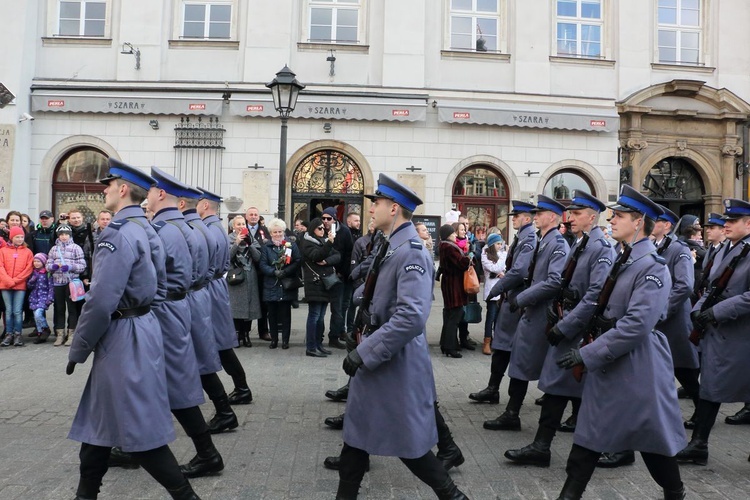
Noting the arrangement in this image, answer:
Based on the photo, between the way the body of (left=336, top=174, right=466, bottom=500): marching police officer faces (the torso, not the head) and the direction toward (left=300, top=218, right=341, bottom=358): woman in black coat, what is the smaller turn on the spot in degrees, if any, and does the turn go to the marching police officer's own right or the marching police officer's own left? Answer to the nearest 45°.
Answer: approximately 90° to the marching police officer's own right

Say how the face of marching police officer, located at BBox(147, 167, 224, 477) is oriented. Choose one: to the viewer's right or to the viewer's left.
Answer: to the viewer's left

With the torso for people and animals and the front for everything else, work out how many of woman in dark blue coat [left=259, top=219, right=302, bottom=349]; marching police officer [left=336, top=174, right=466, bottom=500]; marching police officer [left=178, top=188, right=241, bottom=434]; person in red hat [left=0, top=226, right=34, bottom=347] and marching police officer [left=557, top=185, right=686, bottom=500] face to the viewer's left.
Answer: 3

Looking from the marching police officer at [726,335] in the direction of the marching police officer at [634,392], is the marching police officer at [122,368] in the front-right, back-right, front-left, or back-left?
front-right

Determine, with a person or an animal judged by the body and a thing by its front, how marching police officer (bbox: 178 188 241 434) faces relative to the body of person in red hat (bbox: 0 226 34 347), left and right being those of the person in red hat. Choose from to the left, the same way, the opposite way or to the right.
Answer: to the right

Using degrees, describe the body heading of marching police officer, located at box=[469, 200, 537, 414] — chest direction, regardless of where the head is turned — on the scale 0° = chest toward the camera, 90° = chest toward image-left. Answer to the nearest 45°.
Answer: approximately 90°

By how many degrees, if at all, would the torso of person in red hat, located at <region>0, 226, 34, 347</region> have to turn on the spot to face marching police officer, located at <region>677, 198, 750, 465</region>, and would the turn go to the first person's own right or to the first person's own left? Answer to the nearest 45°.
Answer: approximately 45° to the first person's own left

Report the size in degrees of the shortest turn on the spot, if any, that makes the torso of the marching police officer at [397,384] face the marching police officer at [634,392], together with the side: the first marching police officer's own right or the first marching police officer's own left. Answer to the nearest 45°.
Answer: approximately 180°

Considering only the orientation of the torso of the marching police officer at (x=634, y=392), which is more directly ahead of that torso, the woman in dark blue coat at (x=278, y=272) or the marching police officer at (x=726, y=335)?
the woman in dark blue coat

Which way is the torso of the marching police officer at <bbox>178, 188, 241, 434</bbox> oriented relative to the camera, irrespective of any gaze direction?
to the viewer's left

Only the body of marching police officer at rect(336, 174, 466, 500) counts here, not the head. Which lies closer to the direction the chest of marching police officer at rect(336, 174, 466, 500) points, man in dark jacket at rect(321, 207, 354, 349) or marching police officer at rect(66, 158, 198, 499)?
the marching police officer

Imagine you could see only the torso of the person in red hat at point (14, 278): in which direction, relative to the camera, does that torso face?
toward the camera

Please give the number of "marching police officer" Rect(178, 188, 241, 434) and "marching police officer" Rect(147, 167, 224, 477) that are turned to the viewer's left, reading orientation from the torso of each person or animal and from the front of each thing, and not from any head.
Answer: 2

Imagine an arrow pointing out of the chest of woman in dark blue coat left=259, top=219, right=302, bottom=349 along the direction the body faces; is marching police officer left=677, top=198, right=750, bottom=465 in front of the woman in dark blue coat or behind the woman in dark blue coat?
in front

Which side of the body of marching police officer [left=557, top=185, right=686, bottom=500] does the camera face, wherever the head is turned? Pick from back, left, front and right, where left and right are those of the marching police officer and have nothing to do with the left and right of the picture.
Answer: left

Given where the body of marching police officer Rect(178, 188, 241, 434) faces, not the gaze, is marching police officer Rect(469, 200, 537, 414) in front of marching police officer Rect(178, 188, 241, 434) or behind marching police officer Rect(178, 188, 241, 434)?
behind

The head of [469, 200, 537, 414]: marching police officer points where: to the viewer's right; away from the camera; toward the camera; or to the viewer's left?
to the viewer's left

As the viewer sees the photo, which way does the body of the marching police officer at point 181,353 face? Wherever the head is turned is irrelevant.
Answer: to the viewer's left

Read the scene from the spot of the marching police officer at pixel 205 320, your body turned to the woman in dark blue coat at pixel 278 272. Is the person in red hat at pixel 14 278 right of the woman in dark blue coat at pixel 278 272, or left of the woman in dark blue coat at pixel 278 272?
left
